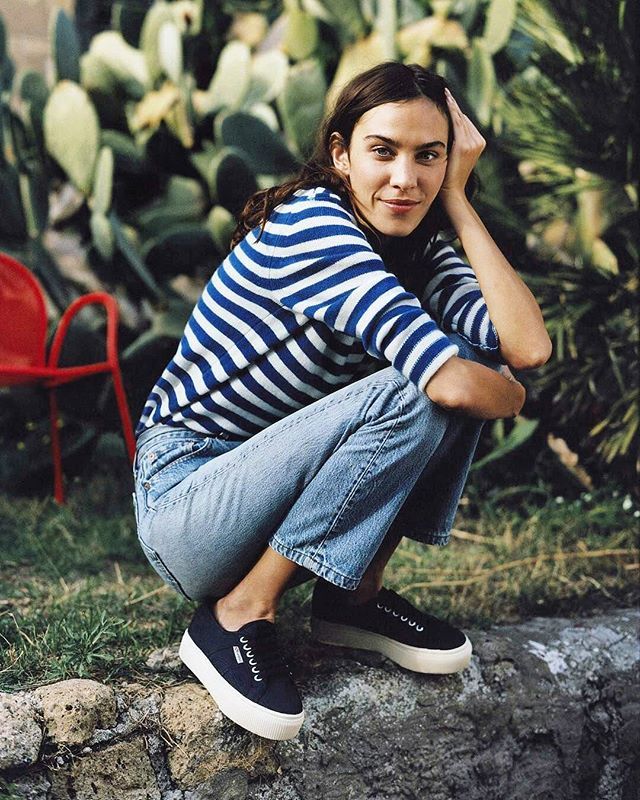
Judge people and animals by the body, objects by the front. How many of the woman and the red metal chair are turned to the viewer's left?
0

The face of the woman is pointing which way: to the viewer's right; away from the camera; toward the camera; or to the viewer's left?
toward the camera

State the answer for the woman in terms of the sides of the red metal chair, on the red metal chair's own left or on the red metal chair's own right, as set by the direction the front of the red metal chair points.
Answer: on the red metal chair's own right

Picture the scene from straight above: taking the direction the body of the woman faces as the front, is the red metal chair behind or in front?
behind

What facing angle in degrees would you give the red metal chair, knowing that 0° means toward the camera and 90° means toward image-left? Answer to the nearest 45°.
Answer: approximately 225°
